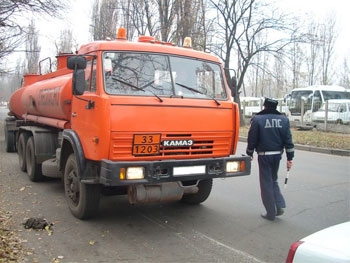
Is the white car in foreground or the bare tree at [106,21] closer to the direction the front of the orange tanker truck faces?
the white car in foreground

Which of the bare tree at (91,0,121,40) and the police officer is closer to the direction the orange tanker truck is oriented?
the police officer

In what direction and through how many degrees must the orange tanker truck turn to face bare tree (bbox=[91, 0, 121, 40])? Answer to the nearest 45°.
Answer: approximately 135° to its left

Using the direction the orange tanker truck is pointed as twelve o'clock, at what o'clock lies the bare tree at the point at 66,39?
The bare tree is roughly at 7 o'clock from the orange tanker truck.

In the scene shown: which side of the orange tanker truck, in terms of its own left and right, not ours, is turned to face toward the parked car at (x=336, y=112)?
left

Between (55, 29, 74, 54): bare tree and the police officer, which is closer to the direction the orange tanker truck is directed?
the police officer

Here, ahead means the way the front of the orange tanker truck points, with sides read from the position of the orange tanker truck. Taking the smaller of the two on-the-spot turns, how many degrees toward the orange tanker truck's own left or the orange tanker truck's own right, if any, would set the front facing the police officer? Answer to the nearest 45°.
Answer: approximately 45° to the orange tanker truck's own left
